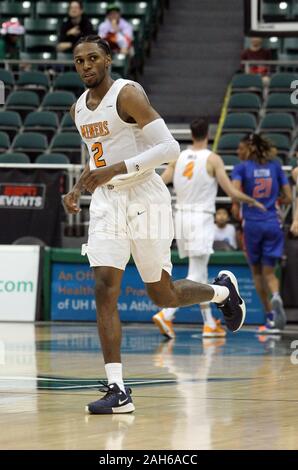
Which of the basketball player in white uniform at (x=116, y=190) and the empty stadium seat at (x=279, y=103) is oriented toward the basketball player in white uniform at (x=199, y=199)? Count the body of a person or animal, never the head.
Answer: the empty stadium seat

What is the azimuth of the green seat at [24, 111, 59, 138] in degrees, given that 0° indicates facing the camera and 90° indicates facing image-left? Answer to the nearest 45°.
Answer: approximately 0°

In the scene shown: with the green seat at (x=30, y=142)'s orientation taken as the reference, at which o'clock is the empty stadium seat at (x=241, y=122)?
The empty stadium seat is roughly at 9 o'clock from the green seat.
